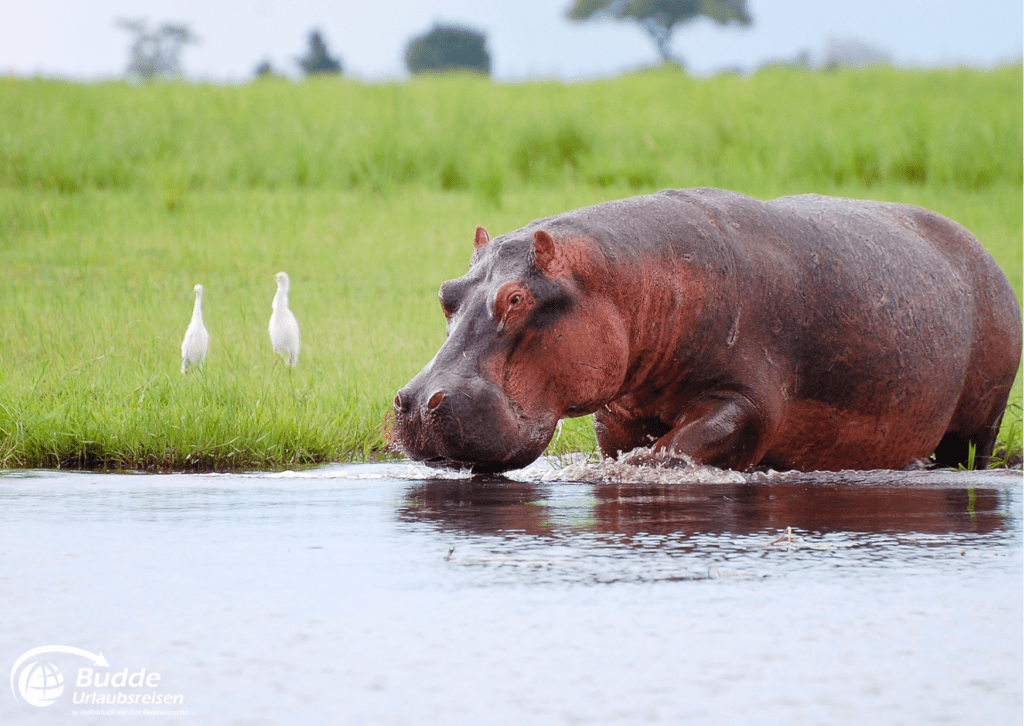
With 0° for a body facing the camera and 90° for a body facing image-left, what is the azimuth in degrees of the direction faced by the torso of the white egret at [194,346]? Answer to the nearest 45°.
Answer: approximately 315°

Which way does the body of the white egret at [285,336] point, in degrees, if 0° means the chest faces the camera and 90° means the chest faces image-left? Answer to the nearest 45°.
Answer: approximately 45°

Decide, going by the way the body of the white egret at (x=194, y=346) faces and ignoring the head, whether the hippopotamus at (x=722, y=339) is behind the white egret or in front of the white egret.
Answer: in front

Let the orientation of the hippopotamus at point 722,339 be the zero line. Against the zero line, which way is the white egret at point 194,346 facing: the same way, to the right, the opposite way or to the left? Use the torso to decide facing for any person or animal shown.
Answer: to the left

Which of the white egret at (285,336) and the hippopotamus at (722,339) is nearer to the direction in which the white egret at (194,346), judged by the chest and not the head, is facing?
the hippopotamus

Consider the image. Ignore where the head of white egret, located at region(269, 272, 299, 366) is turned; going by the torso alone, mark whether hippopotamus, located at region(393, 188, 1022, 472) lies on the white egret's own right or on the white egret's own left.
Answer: on the white egret's own left

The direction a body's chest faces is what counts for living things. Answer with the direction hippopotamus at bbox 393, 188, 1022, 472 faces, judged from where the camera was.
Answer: facing the viewer and to the left of the viewer

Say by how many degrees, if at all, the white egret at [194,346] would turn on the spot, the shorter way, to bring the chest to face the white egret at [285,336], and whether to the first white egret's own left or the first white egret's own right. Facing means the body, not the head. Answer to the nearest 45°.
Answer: approximately 90° to the first white egret's own left

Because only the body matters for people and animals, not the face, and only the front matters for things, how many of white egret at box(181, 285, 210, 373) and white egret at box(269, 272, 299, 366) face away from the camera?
0

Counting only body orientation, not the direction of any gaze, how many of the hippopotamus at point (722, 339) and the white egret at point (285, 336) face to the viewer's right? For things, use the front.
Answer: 0

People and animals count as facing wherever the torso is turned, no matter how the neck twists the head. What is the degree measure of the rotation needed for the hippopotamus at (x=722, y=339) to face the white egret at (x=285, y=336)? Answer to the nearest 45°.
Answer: approximately 90° to its right
